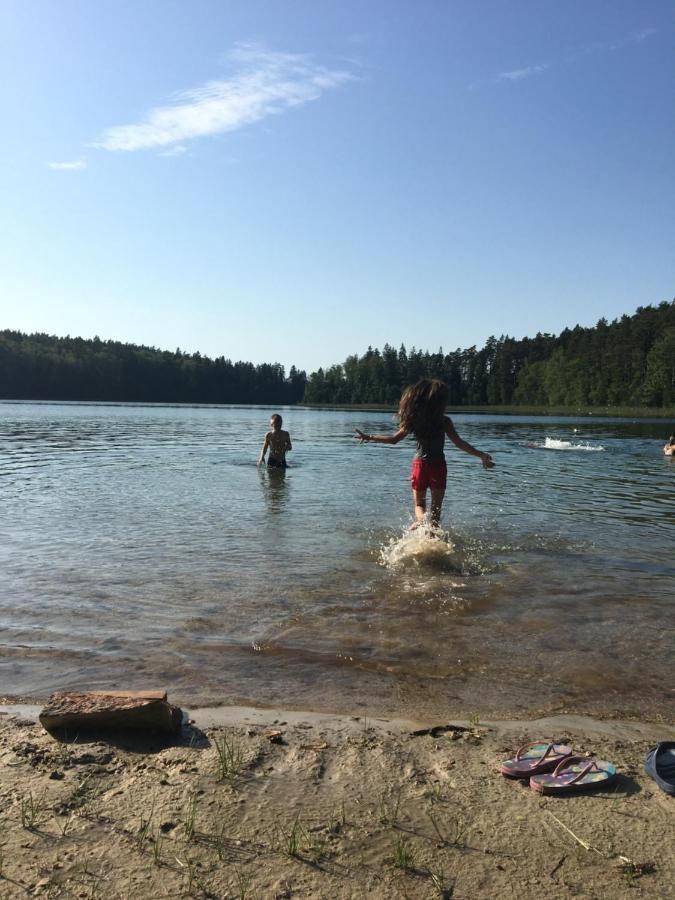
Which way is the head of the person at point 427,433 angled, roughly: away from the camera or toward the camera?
away from the camera

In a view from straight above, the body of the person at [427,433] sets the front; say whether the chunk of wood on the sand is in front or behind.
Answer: behind

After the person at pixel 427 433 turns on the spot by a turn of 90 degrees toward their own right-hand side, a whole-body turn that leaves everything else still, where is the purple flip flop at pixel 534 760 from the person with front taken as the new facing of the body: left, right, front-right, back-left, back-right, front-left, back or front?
right

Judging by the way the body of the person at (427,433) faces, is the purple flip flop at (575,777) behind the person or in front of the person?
behind

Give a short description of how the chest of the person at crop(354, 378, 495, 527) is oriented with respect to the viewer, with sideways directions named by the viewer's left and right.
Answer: facing away from the viewer
